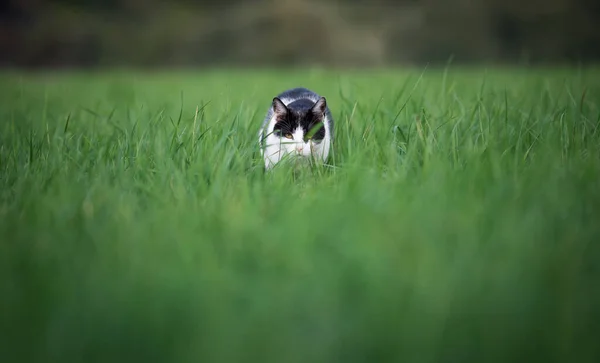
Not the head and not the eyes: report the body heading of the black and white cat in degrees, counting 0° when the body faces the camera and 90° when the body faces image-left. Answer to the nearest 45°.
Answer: approximately 0°
